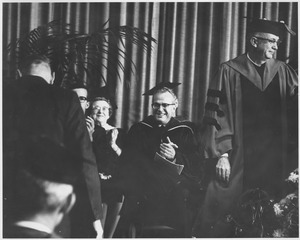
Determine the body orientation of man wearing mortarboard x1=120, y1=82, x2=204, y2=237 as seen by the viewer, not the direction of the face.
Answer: toward the camera

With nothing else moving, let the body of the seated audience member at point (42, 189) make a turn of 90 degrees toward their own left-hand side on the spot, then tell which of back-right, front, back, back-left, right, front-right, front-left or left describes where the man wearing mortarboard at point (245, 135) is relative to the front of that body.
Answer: back-right

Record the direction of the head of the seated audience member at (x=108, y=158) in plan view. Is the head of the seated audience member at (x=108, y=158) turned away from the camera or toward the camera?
toward the camera

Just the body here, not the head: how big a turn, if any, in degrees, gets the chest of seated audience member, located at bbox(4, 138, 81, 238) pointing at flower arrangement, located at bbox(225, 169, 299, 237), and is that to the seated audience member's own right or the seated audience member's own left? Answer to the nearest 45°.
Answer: approximately 45° to the seated audience member's own right

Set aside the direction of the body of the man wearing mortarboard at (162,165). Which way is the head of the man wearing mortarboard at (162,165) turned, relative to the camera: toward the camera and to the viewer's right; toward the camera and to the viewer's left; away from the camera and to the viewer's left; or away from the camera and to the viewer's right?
toward the camera and to the viewer's left

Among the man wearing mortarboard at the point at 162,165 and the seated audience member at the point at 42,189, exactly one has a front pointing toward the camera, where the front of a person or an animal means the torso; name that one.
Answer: the man wearing mortarboard

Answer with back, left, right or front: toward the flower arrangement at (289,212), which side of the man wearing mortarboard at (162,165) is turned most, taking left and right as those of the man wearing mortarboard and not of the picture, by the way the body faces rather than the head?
left

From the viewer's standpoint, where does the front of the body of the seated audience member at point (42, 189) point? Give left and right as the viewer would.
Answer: facing away from the viewer and to the right of the viewer

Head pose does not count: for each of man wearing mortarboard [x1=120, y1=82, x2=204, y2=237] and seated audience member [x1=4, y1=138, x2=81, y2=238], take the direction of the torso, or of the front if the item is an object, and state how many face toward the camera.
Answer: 1
